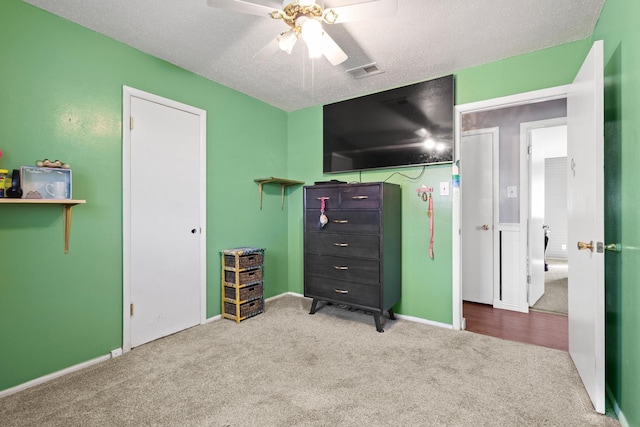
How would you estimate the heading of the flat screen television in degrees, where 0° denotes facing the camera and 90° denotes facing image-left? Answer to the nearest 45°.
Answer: approximately 45°

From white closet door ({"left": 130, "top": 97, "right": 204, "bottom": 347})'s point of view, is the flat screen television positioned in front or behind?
in front

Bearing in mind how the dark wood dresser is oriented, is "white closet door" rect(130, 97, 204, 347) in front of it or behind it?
in front

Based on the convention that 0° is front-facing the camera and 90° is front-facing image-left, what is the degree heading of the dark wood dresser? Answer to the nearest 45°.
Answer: approximately 45°

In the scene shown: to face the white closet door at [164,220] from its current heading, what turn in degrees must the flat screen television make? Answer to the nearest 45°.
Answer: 0° — it already faces it

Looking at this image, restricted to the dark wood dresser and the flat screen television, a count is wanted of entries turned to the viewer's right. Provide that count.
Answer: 0

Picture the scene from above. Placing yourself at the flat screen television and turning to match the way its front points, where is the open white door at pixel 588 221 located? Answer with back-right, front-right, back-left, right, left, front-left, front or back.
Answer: left

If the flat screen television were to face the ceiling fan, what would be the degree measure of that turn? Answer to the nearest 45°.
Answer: approximately 45° to its left

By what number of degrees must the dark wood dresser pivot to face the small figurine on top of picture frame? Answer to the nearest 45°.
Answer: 0° — it already faces it

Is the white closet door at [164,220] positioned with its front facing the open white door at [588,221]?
yes

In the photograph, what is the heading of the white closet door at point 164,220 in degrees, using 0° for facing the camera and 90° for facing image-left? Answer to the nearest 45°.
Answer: approximately 315°

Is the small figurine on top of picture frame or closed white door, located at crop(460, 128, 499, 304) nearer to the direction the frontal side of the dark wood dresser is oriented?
the small figurine on top of picture frame

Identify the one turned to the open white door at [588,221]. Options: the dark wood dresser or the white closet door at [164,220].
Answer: the white closet door
